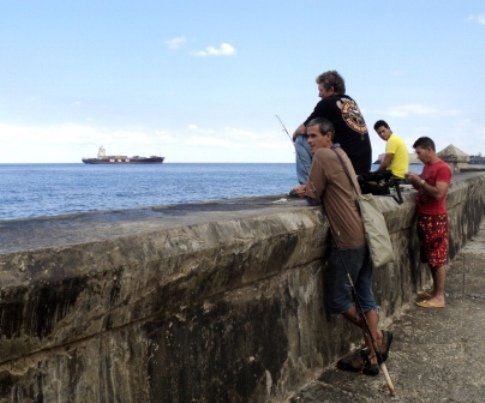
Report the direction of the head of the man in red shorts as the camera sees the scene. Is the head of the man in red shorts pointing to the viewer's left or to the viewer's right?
to the viewer's left

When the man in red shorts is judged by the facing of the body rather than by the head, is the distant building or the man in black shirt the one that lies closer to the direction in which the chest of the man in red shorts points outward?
the man in black shirt

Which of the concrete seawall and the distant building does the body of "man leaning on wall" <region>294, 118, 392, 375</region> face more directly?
the concrete seawall

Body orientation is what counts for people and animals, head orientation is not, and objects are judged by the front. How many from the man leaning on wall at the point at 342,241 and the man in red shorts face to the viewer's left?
2

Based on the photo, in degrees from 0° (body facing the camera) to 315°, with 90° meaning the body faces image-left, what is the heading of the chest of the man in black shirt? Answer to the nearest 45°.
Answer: approximately 135°

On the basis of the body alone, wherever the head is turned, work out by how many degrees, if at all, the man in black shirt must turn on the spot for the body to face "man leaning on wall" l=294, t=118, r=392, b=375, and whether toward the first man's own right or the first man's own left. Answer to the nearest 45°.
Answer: approximately 135° to the first man's own left

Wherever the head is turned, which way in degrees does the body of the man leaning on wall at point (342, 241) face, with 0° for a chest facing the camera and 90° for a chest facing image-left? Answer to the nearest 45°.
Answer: approximately 90°

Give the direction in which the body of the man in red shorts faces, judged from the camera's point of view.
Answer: to the viewer's left

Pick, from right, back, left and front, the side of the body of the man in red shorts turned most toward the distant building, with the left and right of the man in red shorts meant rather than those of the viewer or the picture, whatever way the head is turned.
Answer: right
